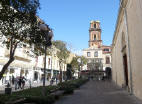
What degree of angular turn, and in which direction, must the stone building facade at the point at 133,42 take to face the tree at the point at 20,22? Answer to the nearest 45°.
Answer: approximately 45° to its left

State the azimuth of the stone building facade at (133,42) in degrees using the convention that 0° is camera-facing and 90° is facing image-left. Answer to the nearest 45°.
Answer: approximately 90°
